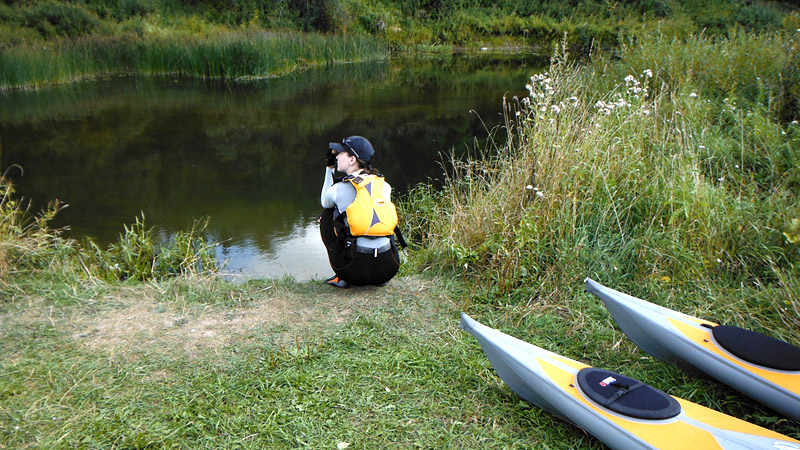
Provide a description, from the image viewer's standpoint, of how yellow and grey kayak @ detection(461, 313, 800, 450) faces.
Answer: facing away from the viewer and to the left of the viewer

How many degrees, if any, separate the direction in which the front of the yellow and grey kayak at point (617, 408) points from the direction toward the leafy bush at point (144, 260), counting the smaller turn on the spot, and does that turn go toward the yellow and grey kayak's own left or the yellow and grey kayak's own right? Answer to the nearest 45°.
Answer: approximately 45° to the yellow and grey kayak's own left

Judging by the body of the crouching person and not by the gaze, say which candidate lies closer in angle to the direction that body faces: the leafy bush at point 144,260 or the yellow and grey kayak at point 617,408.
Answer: the leafy bush

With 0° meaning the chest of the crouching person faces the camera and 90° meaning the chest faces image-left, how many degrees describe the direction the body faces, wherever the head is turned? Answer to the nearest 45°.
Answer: approximately 135°

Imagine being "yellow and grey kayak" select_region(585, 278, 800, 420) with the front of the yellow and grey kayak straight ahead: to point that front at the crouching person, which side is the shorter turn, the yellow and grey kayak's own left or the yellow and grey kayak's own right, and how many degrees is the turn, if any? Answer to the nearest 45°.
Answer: approximately 45° to the yellow and grey kayak's own left
